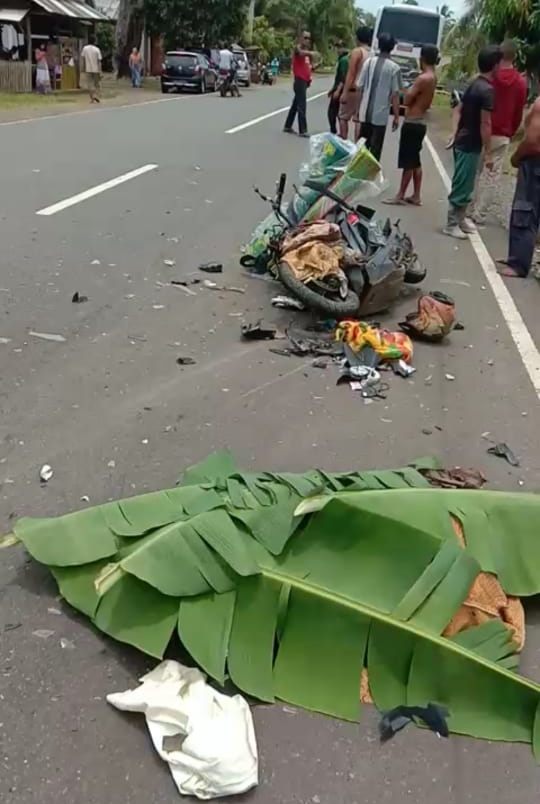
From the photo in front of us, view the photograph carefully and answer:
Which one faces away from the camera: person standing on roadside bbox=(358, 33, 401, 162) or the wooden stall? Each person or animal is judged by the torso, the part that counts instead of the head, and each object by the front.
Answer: the person standing on roadside

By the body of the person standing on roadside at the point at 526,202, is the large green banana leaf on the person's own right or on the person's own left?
on the person's own left

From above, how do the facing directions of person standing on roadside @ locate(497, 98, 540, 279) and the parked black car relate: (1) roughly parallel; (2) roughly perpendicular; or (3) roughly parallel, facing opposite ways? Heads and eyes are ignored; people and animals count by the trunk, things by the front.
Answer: roughly perpendicular

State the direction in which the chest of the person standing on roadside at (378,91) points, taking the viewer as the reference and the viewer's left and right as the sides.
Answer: facing away from the viewer

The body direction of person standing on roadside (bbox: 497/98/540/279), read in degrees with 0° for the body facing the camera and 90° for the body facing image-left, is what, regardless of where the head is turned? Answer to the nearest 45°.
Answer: approximately 90°

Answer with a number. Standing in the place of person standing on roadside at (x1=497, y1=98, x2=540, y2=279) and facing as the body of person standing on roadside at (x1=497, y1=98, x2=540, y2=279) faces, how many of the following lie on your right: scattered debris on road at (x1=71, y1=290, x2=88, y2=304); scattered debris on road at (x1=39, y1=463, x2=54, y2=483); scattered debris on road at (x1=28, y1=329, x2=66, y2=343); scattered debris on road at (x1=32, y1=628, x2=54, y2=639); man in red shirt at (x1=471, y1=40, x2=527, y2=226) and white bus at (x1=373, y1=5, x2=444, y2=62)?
2

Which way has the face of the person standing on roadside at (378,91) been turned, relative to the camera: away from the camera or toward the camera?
away from the camera

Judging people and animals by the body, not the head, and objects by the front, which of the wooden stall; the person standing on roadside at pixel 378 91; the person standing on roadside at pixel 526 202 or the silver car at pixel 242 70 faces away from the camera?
the person standing on roadside at pixel 378 91

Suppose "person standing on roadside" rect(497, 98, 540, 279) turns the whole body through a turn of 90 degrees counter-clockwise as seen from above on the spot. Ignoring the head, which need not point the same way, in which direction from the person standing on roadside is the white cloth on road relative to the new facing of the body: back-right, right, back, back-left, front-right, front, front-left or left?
front

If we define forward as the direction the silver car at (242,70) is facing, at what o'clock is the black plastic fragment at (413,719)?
The black plastic fragment is roughly at 6 o'clock from the silver car.

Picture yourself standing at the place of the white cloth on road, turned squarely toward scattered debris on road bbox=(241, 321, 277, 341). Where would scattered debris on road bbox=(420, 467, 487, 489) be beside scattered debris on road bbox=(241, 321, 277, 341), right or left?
right
